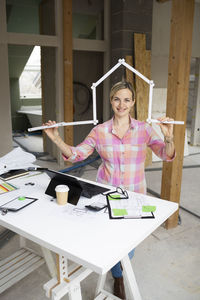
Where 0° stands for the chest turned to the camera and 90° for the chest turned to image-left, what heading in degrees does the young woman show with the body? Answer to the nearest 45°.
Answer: approximately 0°

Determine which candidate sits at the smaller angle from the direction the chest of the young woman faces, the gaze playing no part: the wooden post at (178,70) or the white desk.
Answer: the white desk

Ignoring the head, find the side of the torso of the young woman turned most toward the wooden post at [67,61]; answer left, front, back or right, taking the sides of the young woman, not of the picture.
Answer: back

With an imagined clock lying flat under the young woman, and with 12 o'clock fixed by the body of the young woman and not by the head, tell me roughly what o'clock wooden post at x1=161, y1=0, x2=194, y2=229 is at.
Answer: The wooden post is roughly at 7 o'clock from the young woman.

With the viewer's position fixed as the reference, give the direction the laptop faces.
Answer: facing away from the viewer and to the right of the viewer

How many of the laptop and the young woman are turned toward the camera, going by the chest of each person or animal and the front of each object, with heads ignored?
1

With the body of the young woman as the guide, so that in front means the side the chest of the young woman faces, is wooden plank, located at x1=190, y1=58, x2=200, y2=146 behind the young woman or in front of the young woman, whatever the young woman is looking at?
behind
